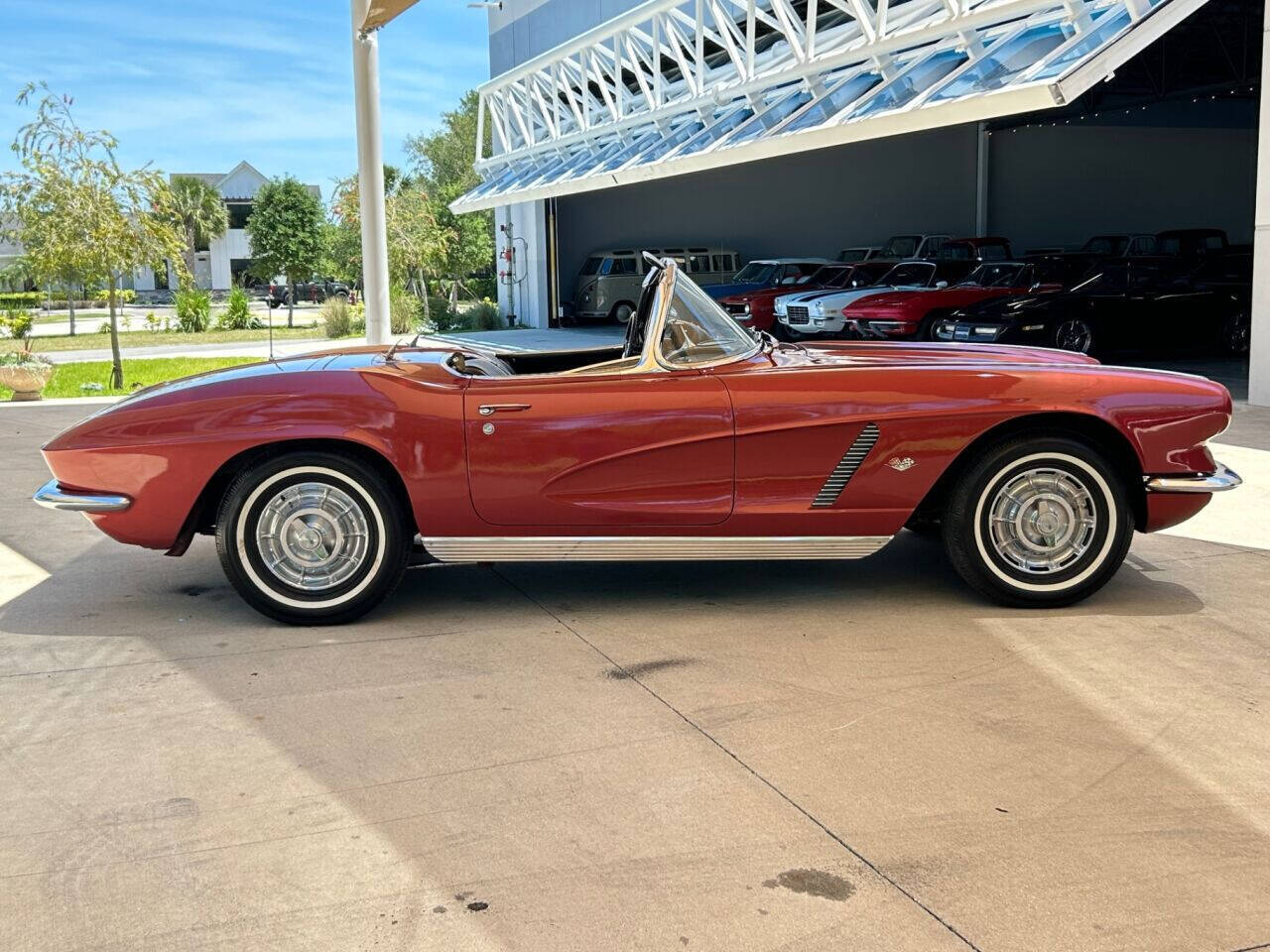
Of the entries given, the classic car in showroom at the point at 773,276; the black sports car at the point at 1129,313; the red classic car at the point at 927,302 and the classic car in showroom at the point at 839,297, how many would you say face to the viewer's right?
0

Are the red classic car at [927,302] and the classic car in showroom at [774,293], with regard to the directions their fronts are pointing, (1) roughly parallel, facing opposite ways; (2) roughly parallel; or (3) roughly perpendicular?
roughly parallel

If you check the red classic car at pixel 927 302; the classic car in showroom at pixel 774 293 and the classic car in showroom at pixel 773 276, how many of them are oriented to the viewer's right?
0

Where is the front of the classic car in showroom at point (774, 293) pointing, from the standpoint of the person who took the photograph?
facing the viewer and to the left of the viewer

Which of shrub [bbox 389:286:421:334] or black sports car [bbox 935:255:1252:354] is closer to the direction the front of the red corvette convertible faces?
the black sports car

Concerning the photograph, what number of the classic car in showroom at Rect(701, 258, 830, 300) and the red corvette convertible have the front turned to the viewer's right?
1

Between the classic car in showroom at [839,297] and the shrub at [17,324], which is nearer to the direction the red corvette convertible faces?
the classic car in showroom

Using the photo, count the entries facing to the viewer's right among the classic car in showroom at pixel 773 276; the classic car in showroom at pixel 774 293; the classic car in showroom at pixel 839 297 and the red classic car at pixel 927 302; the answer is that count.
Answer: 0

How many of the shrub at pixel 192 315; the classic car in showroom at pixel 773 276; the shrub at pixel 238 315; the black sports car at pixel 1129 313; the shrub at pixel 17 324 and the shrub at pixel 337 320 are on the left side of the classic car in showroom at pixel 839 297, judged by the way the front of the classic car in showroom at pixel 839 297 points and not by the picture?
1

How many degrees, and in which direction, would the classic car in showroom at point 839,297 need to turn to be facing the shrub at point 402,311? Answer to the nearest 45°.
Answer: approximately 90° to its right

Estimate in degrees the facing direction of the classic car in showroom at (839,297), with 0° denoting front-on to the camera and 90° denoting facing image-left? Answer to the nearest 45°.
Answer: approximately 45°

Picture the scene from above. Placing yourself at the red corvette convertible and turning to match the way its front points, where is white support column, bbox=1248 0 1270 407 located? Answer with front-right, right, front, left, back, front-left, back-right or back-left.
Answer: front-left

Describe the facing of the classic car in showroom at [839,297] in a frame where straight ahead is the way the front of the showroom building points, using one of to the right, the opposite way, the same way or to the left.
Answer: the same way

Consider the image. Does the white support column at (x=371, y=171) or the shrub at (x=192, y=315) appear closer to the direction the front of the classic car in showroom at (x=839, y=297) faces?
the white support column

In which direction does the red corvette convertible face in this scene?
to the viewer's right

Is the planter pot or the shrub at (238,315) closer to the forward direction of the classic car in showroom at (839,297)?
the planter pot

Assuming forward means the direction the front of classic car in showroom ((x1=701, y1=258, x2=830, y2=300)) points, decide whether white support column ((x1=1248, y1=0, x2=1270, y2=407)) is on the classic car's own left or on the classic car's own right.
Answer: on the classic car's own left
